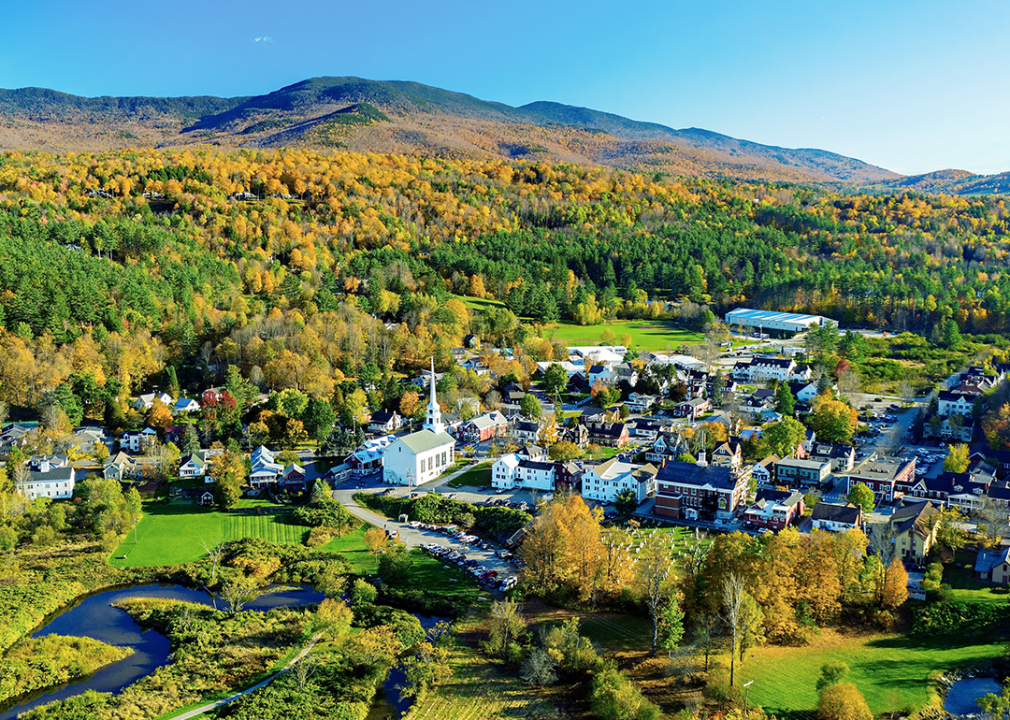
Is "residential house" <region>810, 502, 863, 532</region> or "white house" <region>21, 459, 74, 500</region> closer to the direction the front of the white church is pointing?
the residential house

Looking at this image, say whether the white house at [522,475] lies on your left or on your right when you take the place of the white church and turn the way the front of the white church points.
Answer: on your right

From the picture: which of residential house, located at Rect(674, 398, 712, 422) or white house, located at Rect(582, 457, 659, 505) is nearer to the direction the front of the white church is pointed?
the residential house

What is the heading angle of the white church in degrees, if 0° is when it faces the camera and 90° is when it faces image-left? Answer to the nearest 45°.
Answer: approximately 225°

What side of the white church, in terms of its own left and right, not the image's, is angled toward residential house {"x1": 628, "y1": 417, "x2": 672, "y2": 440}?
front

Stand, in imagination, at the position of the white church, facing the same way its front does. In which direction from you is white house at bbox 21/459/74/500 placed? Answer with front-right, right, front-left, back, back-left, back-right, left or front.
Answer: back-left

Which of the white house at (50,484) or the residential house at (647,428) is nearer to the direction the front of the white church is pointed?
the residential house

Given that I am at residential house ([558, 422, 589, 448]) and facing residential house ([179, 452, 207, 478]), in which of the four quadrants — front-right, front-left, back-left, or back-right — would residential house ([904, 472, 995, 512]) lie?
back-left

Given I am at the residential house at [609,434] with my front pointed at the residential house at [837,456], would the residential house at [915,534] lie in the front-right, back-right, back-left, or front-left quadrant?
front-right

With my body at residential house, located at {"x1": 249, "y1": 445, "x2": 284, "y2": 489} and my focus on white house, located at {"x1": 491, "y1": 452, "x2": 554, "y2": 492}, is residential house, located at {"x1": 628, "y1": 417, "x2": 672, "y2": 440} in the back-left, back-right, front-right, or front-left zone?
front-left

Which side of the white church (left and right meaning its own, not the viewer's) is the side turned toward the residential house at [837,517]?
right

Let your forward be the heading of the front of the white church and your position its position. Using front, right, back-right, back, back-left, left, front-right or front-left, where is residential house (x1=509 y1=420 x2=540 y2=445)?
front

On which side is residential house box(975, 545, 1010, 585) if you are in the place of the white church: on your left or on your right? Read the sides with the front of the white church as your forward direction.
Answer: on your right

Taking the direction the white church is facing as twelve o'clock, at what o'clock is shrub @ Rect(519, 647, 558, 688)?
The shrub is roughly at 4 o'clock from the white church.
